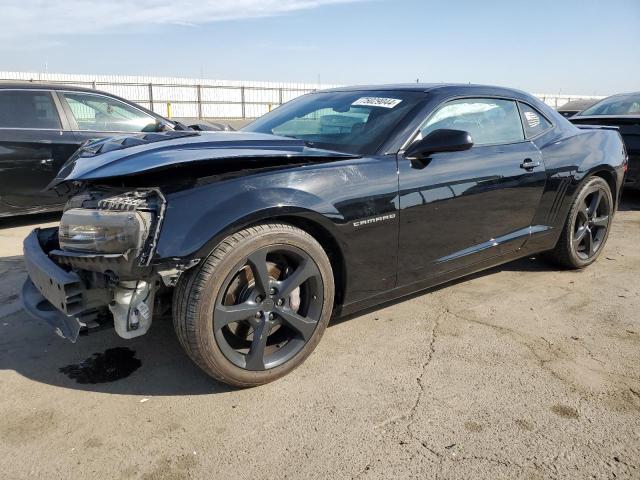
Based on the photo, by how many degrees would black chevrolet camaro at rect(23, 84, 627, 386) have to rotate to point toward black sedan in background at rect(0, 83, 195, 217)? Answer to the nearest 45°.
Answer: approximately 90° to its right

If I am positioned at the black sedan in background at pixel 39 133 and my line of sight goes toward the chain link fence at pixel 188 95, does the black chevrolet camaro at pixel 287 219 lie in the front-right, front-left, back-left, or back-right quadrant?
back-right

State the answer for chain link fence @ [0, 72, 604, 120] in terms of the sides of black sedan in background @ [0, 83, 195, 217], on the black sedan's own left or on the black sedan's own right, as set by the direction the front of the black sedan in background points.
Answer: on the black sedan's own left

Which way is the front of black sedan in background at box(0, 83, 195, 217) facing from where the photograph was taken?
facing to the right of the viewer

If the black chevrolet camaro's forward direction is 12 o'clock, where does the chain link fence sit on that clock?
The chain link fence is roughly at 4 o'clock from the black chevrolet camaro.

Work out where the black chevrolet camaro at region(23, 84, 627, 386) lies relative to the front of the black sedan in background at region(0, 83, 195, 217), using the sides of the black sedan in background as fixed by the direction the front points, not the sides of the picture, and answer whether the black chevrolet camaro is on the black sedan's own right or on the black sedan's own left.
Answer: on the black sedan's own right

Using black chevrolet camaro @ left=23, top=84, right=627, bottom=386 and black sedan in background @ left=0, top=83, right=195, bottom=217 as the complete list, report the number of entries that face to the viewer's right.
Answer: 1

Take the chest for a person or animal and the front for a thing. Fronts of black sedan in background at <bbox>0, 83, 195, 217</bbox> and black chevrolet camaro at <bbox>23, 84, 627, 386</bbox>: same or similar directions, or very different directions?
very different directions

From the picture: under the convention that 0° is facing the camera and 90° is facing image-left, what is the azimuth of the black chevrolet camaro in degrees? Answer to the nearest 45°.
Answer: approximately 45°
